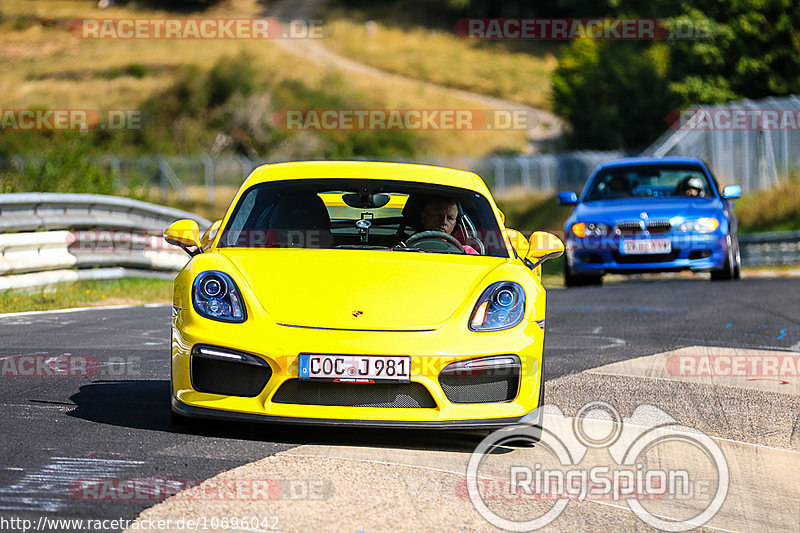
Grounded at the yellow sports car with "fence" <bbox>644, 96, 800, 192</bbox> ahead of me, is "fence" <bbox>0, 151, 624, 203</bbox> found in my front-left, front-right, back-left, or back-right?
front-left

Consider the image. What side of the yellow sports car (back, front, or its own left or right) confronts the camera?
front

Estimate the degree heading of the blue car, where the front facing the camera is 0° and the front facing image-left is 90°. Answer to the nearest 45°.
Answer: approximately 0°

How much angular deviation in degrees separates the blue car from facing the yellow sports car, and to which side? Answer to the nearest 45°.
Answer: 0° — it already faces it

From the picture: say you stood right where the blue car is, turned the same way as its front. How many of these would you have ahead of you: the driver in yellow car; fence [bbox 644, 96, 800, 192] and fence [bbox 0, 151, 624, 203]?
1

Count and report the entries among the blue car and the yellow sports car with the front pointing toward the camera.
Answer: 2

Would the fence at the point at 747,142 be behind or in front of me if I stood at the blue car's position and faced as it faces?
behind

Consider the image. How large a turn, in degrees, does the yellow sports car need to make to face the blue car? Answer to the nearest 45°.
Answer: approximately 180°

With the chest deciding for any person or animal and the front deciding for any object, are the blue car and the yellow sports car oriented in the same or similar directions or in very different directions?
same or similar directions

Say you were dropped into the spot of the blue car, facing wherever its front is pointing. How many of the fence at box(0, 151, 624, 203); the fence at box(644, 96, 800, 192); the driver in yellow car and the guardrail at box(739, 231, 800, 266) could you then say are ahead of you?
1

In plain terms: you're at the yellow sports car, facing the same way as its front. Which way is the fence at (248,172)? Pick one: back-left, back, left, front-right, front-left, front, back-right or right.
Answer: back

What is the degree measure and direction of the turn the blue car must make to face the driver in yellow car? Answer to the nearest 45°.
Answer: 0° — it already faces them

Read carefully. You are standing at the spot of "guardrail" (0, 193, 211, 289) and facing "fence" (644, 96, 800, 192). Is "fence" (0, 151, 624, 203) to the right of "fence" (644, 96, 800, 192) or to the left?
left

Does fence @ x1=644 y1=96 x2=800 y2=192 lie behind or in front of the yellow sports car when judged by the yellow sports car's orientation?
behind
